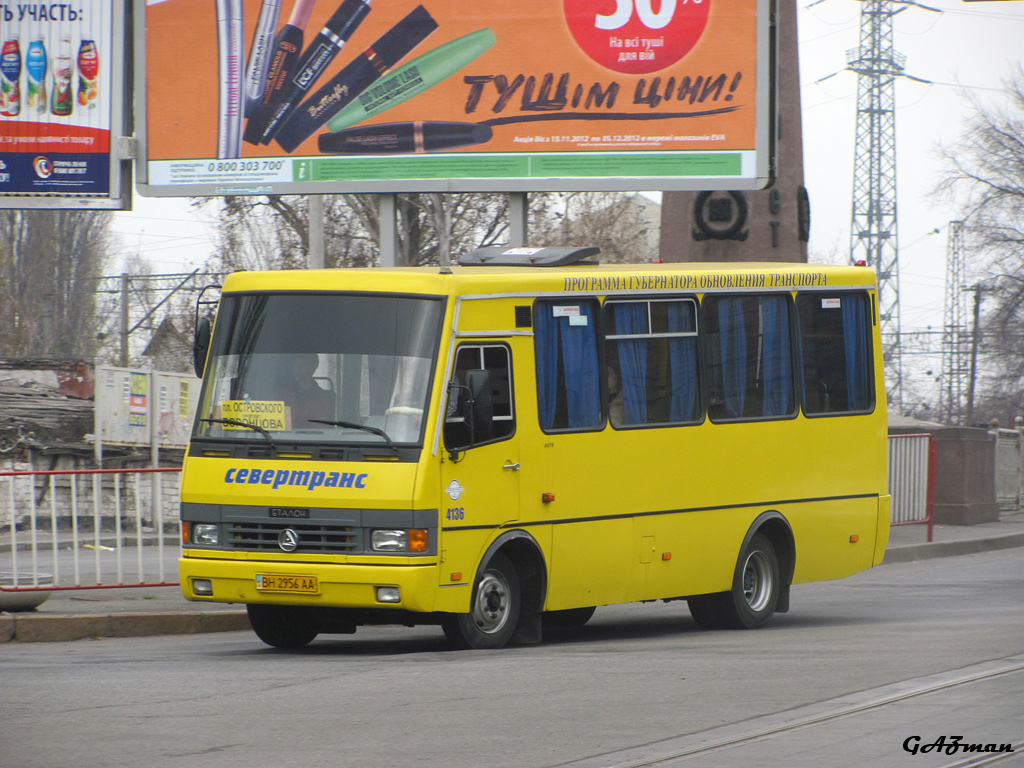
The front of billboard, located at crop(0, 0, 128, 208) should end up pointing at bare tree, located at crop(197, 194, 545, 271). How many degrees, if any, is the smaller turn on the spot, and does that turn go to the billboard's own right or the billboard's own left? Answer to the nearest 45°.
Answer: approximately 135° to the billboard's own left

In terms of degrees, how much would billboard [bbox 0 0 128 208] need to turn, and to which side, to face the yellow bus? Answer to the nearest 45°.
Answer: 0° — it already faces it

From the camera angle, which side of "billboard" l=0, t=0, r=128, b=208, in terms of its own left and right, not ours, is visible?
front

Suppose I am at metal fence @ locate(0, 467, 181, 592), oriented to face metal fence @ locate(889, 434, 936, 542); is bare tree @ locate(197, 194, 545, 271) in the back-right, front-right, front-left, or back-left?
front-left

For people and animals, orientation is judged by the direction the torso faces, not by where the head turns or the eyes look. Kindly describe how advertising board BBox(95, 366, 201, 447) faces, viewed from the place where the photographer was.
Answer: facing the viewer

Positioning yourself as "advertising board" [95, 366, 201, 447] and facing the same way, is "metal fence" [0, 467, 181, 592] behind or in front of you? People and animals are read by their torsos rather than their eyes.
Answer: in front

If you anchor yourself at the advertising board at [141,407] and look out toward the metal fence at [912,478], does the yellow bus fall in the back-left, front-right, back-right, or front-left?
front-right

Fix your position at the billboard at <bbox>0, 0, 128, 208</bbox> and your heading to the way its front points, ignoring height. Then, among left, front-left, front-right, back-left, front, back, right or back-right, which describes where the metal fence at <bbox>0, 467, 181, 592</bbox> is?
front

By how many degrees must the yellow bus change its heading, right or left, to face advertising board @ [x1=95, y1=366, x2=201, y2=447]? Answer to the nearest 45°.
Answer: approximately 90° to its right

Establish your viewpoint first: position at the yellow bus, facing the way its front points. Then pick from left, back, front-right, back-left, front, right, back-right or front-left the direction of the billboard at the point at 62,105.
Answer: right

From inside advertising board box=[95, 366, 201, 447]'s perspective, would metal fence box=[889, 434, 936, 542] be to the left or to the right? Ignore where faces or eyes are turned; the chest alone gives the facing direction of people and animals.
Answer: on its left

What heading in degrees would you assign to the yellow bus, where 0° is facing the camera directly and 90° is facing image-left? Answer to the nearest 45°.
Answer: approximately 45°

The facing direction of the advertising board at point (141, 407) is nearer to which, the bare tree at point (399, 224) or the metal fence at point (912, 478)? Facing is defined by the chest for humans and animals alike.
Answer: the metal fence
